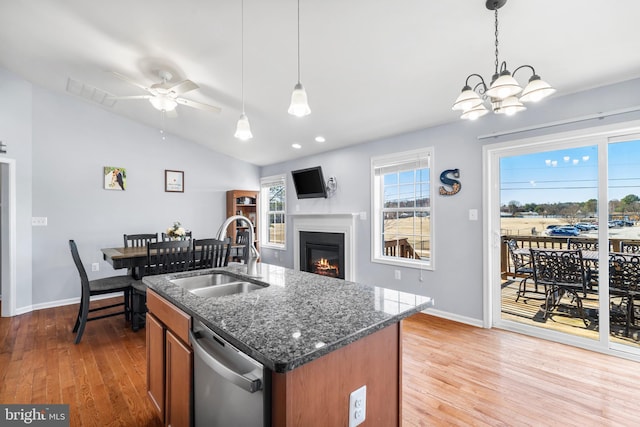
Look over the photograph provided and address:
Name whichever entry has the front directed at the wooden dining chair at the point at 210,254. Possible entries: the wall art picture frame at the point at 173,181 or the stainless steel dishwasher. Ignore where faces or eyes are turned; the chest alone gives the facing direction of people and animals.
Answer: the wall art picture frame

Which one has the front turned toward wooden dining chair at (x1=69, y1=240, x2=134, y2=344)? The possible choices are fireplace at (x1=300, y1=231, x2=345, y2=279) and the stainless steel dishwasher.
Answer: the fireplace

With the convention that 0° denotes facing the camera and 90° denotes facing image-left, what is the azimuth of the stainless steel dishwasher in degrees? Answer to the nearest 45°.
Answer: approximately 45°

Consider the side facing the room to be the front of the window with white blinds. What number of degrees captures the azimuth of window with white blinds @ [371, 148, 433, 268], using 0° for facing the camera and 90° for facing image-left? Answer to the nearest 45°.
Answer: approximately 45°

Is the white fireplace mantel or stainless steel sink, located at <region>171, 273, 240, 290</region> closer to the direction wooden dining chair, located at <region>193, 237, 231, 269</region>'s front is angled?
the white fireplace mantel

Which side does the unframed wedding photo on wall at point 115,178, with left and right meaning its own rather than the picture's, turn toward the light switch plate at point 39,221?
right

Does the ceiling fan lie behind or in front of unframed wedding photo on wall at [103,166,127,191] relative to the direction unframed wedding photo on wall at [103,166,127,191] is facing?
in front

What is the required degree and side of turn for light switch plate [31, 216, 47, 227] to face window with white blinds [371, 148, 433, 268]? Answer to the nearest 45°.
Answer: approximately 45° to its left

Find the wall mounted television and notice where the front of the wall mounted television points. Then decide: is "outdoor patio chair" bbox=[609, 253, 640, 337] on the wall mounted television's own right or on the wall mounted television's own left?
on the wall mounted television's own left

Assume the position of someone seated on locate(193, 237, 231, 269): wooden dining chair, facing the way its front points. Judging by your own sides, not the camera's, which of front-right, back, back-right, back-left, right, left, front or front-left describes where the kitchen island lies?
back

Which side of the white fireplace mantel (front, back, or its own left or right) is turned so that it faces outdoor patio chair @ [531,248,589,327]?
left

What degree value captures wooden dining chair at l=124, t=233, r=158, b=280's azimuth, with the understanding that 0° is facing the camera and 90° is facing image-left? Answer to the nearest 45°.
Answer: approximately 0°

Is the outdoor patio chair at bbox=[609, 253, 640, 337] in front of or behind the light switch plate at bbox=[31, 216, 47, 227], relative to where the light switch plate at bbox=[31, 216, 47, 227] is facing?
in front
